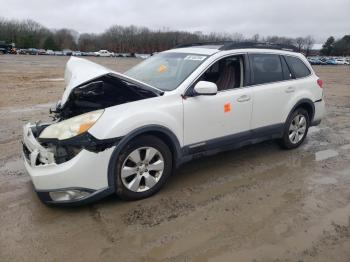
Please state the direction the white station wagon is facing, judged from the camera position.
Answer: facing the viewer and to the left of the viewer
